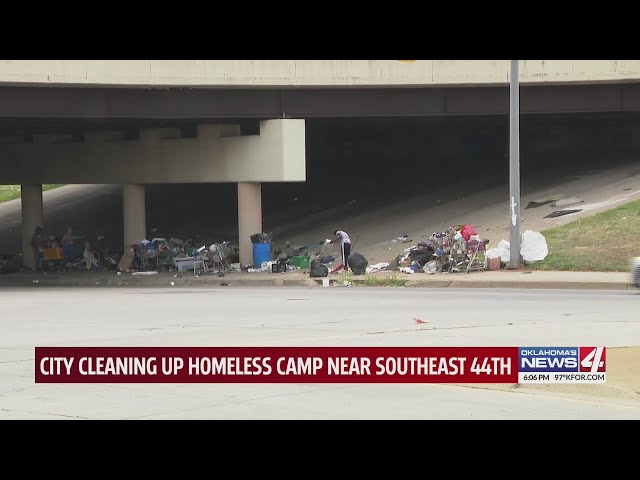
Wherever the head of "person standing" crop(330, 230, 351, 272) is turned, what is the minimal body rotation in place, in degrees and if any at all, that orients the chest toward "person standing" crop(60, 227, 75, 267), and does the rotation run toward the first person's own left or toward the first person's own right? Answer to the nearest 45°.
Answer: approximately 45° to the first person's own right

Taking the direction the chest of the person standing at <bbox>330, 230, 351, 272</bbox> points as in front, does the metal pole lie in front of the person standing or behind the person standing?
behind

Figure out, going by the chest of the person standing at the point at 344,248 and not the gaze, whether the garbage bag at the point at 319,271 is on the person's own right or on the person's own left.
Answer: on the person's own left

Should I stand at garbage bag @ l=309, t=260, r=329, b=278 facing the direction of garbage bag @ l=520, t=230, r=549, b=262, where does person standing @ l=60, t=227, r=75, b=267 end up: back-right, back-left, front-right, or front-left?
back-left

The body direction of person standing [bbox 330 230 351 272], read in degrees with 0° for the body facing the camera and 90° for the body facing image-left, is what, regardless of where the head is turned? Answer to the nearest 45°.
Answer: approximately 90°

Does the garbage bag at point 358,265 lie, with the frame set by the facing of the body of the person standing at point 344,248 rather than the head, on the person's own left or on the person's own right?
on the person's own left

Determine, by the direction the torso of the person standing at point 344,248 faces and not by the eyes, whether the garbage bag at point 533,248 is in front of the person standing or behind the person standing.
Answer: behind

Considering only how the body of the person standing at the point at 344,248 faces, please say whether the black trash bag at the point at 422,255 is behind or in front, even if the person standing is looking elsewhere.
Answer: behind
